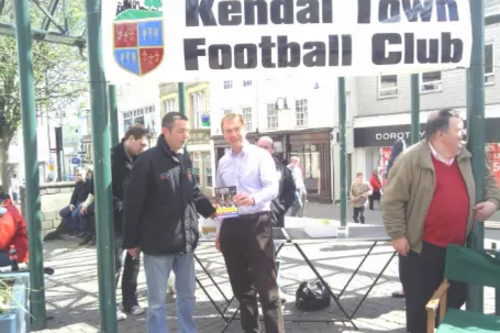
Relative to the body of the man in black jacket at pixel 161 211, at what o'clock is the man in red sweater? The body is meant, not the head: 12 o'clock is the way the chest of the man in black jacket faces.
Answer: The man in red sweater is roughly at 11 o'clock from the man in black jacket.

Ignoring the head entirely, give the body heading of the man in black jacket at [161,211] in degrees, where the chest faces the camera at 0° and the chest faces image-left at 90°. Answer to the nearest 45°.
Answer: approximately 315°

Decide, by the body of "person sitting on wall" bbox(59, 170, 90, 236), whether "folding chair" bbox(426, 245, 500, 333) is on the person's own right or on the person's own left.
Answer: on the person's own left

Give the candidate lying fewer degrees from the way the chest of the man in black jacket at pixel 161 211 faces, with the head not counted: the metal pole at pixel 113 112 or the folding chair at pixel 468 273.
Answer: the folding chair
